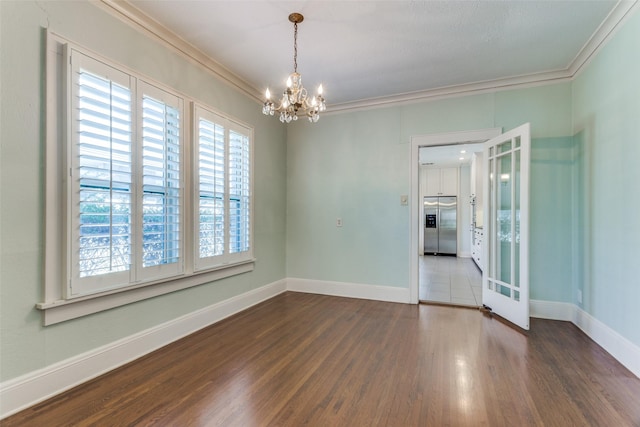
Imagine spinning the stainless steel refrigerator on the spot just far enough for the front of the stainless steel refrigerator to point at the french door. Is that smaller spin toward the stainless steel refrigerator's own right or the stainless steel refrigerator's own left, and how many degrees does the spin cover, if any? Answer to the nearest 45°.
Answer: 0° — it already faces it

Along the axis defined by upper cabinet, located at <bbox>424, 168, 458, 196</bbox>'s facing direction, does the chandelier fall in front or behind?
in front

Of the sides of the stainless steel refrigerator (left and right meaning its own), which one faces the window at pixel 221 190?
front

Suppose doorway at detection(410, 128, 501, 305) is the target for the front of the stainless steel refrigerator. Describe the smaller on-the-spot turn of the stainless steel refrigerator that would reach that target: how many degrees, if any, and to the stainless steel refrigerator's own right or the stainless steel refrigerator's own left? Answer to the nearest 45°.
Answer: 0° — it already faces it

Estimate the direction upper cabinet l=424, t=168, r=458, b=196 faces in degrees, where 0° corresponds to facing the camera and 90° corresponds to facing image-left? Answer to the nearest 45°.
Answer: approximately 0°

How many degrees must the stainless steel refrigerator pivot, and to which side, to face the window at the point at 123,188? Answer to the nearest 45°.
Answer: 0° — it already faces it

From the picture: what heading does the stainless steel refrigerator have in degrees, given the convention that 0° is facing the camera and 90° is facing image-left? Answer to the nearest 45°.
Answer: approximately 0°

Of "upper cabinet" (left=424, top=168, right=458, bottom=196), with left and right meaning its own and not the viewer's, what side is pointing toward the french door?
front

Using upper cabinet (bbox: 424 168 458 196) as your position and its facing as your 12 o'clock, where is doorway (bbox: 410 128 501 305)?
The doorway is roughly at 12 o'clock from the upper cabinet.

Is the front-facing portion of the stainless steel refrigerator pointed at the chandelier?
yes

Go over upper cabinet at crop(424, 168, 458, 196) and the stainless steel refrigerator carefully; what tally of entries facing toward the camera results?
2
